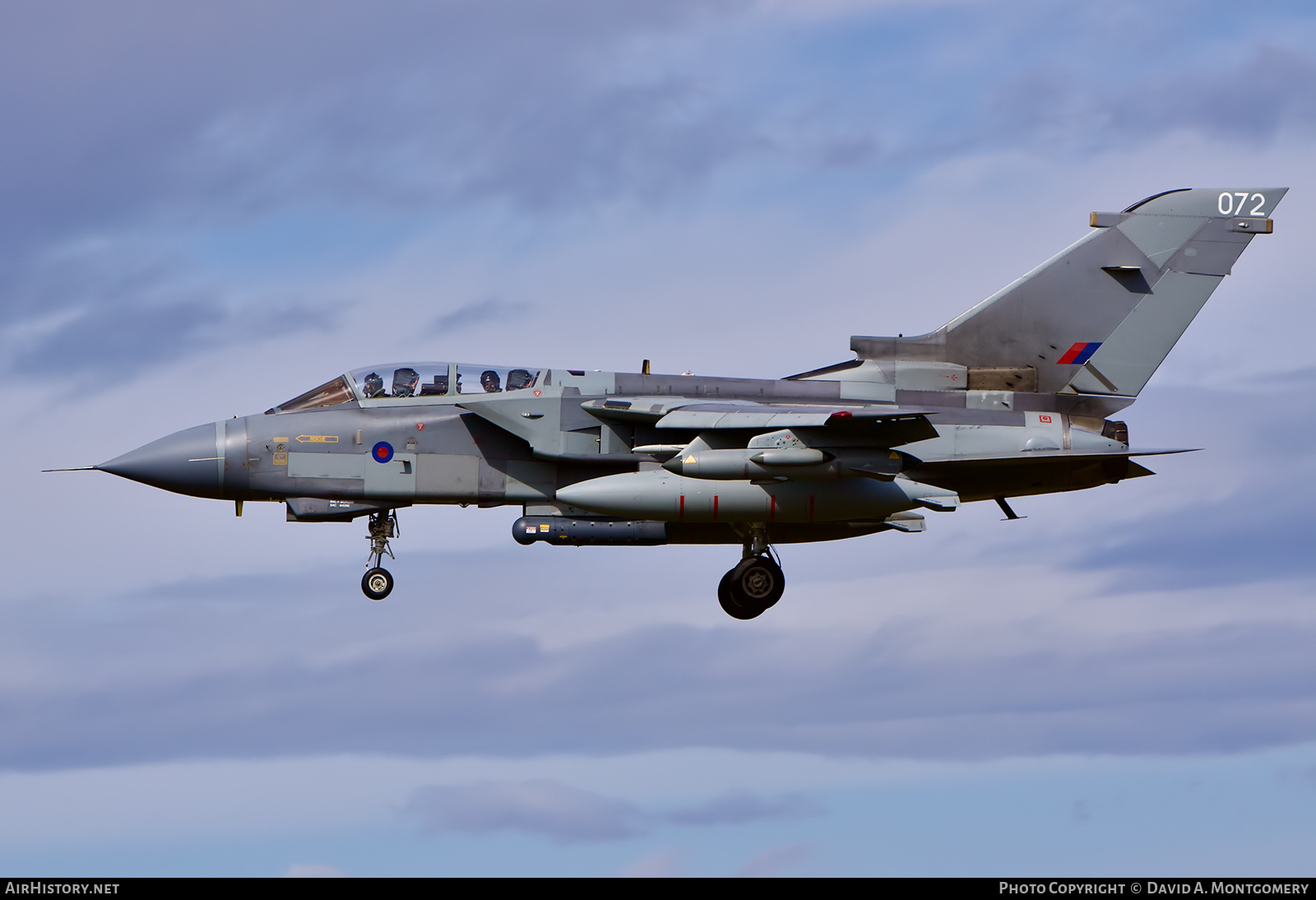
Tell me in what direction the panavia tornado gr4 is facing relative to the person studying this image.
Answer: facing to the left of the viewer
